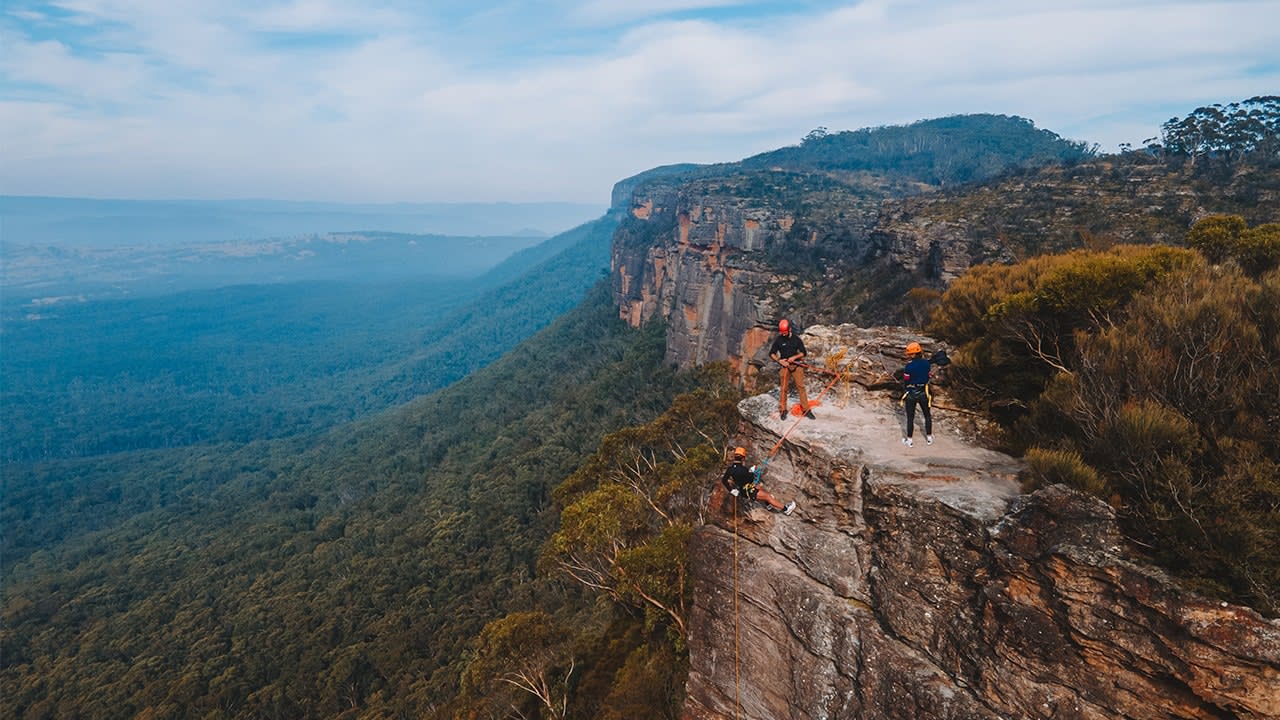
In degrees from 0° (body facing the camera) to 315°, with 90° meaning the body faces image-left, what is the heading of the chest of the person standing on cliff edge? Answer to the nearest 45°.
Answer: approximately 0°

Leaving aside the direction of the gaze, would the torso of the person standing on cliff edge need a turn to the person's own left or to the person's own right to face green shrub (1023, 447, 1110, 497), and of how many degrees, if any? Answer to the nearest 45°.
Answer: approximately 45° to the person's own left

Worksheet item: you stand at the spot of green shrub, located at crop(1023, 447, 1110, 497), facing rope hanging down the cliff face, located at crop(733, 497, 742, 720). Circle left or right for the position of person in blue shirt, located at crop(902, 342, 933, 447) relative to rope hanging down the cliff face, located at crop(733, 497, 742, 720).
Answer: right

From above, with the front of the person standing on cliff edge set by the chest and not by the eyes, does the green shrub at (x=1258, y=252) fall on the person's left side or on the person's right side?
on the person's left side

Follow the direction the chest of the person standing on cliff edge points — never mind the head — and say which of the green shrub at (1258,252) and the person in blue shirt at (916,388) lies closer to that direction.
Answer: the person in blue shirt
